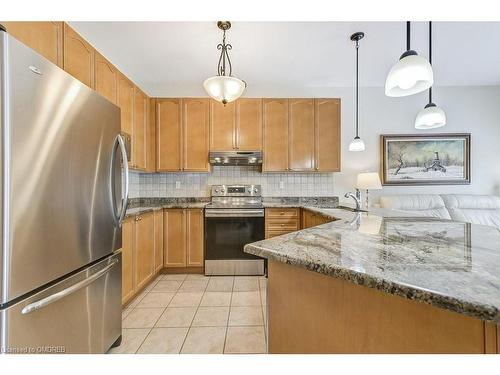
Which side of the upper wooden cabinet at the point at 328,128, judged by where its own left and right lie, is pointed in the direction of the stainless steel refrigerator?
front

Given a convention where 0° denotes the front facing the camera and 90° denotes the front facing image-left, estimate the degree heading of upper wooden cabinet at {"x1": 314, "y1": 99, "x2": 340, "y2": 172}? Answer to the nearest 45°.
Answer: approximately 0°

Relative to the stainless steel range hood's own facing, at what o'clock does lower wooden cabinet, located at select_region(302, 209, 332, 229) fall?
The lower wooden cabinet is roughly at 10 o'clock from the stainless steel range hood.

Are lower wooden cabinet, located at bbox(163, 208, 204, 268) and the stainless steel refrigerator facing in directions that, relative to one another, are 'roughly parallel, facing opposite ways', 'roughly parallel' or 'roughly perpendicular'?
roughly perpendicular

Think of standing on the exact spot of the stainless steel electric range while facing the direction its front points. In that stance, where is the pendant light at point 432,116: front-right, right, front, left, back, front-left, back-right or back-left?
front-left

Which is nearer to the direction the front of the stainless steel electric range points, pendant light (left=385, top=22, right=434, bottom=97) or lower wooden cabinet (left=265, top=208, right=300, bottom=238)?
the pendant light

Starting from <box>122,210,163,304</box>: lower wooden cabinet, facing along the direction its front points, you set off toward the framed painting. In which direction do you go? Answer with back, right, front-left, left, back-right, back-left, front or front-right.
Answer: front-left

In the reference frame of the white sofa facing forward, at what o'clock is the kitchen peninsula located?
The kitchen peninsula is roughly at 12 o'clock from the white sofa.

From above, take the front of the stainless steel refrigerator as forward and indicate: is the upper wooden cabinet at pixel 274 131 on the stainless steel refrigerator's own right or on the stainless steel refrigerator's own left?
on the stainless steel refrigerator's own left
